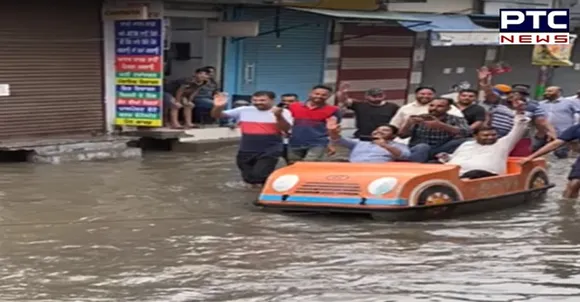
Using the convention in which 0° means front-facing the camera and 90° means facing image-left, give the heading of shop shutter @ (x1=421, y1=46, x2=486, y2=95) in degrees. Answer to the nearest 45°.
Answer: approximately 0°

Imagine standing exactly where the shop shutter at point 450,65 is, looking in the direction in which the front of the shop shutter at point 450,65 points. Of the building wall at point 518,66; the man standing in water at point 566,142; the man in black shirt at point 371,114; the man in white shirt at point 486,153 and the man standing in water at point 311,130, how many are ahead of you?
4

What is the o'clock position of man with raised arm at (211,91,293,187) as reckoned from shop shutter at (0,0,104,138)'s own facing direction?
The man with raised arm is roughly at 11 o'clock from the shop shutter.

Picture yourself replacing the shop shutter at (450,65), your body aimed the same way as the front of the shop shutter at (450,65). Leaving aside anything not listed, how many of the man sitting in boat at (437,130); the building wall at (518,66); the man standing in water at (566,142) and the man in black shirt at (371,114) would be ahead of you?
3

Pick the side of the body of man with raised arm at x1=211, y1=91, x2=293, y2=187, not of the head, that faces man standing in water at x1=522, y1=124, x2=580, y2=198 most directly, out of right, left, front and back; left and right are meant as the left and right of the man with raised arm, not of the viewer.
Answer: left

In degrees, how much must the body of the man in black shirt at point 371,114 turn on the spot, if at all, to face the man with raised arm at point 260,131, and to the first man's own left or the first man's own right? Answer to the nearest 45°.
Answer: approximately 45° to the first man's own right

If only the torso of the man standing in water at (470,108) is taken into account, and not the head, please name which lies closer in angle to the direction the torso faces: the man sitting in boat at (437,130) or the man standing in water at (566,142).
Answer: the man sitting in boat
